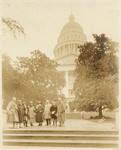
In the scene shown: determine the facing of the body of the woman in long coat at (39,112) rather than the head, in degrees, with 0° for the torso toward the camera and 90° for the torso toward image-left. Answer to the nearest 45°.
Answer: approximately 0°

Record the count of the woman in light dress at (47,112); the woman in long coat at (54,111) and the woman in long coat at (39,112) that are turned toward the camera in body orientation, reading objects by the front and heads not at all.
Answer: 3
